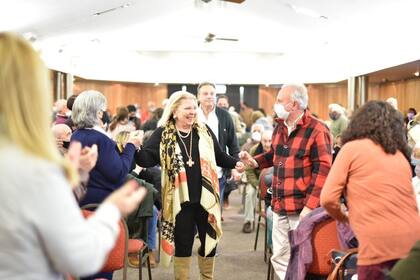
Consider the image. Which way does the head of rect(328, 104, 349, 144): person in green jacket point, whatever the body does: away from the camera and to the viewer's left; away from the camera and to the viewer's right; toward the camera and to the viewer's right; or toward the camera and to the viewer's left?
toward the camera and to the viewer's left

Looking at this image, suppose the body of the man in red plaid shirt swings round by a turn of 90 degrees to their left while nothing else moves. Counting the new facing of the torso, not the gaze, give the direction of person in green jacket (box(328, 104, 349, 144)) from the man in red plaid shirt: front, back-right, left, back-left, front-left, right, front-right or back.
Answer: back-left

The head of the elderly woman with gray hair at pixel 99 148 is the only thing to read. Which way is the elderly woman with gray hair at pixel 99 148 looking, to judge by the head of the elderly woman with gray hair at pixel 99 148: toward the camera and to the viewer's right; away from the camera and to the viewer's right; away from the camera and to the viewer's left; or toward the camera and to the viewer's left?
away from the camera and to the viewer's right

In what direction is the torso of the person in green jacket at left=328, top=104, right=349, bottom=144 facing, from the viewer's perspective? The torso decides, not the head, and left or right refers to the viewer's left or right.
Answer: facing the viewer and to the left of the viewer

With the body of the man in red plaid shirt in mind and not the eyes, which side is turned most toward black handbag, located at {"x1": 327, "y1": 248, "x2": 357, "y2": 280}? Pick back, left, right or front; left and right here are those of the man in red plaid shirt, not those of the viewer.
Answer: left

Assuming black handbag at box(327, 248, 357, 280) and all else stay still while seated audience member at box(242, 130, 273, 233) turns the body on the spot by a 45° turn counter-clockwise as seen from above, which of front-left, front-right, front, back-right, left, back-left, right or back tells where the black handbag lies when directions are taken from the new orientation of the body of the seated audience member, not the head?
front

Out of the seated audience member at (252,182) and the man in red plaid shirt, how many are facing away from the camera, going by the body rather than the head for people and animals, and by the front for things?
0

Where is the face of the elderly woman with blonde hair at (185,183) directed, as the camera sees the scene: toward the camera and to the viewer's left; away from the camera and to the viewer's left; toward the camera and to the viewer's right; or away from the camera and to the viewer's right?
toward the camera and to the viewer's right

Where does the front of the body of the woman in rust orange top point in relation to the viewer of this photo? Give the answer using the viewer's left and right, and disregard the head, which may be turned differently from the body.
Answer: facing away from the viewer and to the left of the viewer

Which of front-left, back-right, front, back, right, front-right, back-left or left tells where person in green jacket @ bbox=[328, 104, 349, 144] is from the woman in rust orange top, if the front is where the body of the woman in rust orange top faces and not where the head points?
front-right

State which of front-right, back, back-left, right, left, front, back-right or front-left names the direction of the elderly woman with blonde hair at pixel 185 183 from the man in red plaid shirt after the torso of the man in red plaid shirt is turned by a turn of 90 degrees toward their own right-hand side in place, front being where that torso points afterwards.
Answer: front-left

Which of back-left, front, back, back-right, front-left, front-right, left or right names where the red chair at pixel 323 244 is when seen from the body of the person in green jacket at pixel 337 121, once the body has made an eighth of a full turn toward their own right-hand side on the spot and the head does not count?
left
